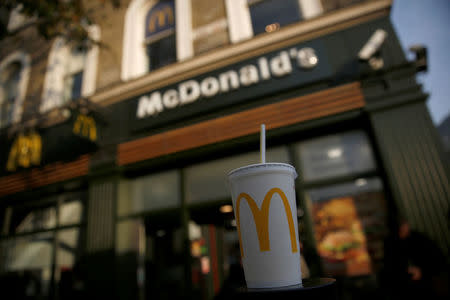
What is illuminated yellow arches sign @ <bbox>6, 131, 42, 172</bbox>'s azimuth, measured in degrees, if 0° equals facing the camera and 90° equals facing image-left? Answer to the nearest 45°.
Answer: approximately 45°

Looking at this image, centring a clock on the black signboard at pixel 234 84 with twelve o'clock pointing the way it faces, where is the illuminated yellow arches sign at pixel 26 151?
The illuminated yellow arches sign is roughly at 2 o'clock from the black signboard.

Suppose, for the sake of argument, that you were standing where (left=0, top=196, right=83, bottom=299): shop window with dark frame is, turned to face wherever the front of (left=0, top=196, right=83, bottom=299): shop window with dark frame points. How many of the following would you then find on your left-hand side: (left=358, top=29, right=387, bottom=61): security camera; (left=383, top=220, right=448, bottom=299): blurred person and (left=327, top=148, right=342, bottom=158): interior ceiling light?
3

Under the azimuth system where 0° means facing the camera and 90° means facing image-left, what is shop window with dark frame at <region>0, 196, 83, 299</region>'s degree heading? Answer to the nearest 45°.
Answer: approximately 45°

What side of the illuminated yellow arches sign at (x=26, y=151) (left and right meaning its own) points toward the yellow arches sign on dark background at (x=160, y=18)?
left

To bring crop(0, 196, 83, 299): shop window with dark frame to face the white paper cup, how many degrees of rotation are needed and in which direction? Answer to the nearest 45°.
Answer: approximately 45° to its left
